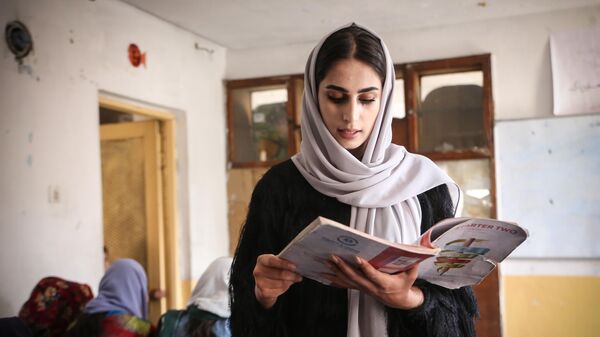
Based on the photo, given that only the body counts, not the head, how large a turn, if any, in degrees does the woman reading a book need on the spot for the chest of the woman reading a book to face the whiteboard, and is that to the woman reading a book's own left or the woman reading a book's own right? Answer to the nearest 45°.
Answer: approximately 135° to the woman reading a book's own left

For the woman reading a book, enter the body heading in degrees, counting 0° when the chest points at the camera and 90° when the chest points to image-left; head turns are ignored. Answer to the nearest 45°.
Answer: approximately 0°

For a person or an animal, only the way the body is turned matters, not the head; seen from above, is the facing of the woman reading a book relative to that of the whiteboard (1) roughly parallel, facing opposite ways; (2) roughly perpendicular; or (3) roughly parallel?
roughly parallel

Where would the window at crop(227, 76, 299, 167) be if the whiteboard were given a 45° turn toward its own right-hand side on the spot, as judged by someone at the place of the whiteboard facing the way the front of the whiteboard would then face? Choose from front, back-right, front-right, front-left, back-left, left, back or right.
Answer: front-right

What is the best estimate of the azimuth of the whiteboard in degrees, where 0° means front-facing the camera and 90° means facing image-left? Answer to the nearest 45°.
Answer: approximately 0°

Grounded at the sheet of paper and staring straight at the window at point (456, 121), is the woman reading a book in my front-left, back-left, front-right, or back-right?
front-left

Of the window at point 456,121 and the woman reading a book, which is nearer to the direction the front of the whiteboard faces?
the woman reading a book

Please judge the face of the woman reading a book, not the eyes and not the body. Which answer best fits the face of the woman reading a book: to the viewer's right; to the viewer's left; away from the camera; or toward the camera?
toward the camera

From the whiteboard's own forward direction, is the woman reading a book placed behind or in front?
in front

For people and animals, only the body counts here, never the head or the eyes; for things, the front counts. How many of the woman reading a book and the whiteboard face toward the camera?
2

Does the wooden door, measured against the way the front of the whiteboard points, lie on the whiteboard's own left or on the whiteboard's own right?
on the whiteboard's own right

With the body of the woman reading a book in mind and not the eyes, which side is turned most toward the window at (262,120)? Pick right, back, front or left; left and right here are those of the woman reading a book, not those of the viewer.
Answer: back
